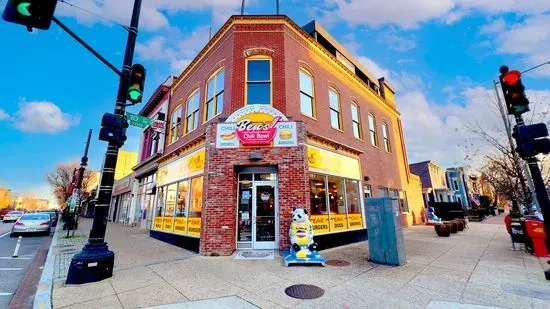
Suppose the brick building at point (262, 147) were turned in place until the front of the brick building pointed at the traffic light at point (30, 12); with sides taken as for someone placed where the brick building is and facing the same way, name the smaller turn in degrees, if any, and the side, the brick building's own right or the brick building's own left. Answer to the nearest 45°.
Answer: approximately 45° to the brick building's own right

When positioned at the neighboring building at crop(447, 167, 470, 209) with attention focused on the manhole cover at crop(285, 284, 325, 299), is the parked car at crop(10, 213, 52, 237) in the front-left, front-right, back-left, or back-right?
front-right

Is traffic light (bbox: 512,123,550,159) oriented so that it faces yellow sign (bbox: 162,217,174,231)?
no

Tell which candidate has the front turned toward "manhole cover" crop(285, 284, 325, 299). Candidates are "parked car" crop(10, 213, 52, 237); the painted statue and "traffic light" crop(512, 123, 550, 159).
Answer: the painted statue

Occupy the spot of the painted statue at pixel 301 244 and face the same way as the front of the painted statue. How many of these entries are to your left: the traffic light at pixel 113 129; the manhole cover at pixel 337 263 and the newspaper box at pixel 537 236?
2

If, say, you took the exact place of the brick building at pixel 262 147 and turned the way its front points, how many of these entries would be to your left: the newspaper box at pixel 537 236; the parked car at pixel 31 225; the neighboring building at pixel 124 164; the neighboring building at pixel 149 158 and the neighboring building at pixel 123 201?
1

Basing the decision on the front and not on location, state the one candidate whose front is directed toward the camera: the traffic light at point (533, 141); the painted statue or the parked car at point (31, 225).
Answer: the painted statue

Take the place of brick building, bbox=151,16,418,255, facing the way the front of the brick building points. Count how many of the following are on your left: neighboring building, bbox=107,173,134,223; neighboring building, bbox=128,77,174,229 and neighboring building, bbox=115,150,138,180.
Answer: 0

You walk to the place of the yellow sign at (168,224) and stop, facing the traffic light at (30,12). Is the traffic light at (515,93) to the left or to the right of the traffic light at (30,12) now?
left

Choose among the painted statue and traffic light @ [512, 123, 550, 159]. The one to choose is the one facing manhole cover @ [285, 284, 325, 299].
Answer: the painted statue

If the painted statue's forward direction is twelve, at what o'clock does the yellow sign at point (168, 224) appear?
The yellow sign is roughly at 4 o'clock from the painted statue.

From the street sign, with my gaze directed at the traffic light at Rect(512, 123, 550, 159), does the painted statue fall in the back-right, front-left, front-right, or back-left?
front-left

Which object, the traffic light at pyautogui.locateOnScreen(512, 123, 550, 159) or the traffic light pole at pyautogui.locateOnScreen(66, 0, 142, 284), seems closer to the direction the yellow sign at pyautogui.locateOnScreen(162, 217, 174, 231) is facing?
the traffic light pole

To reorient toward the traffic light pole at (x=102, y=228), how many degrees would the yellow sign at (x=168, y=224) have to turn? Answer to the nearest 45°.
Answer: approximately 45° to its left

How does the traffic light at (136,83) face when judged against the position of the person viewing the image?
facing the viewer
